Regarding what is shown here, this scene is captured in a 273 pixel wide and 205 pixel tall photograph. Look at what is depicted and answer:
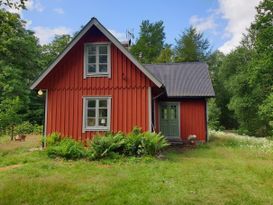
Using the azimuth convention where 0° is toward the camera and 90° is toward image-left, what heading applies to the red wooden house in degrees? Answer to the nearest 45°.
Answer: approximately 0°

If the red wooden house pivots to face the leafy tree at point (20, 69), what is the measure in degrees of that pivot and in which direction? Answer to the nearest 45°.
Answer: approximately 135° to its right

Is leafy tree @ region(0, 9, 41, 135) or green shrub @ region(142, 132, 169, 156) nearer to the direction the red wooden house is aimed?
the green shrub

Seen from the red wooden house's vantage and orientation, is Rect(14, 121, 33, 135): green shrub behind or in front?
behind

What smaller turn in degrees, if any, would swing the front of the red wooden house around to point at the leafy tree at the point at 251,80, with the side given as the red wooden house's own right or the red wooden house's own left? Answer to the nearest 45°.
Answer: approximately 135° to the red wooden house's own left
